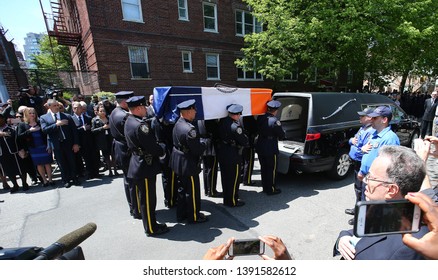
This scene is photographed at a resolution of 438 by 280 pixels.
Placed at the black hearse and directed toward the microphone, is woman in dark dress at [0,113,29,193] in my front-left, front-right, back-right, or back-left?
front-right

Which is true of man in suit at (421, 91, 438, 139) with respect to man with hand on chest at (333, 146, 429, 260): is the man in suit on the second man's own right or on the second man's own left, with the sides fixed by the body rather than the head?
on the second man's own right

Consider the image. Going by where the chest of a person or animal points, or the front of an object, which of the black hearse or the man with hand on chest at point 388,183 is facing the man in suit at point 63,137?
the man with hand on chest

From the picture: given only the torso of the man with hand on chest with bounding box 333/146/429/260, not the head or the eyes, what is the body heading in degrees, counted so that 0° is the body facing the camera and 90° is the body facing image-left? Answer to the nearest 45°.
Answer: approximately 90°

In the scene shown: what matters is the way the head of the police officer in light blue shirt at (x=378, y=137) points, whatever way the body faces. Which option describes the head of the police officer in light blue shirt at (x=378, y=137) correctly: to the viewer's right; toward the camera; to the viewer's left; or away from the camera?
to the viewer's left

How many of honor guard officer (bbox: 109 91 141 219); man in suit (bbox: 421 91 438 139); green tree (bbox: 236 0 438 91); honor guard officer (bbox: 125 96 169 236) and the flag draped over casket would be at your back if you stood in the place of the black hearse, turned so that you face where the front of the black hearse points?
3

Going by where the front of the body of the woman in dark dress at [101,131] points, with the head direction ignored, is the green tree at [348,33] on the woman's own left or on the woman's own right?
on the woman's own left

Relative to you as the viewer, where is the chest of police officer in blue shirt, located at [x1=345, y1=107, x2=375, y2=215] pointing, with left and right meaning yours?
facing to the left of the viewer

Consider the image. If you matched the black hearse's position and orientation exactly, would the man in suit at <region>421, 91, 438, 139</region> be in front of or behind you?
in front

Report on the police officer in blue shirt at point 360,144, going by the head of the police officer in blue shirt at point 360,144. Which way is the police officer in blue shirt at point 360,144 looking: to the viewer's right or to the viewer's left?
to the viewer's left

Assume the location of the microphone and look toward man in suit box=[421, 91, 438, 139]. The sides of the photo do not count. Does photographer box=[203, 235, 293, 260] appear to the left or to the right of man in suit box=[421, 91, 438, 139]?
right

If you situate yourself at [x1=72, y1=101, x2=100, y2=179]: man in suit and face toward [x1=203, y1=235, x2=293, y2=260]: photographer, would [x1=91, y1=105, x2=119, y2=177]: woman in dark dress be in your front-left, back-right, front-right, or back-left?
front-left

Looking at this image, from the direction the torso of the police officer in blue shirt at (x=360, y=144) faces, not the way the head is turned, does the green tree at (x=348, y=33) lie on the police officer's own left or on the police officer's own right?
on the police officer's own right

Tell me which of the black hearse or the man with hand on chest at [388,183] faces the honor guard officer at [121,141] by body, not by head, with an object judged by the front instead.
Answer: the man with hand on chest

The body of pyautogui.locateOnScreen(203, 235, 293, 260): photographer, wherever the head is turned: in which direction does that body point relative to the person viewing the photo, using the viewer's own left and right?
facing away from the viewer

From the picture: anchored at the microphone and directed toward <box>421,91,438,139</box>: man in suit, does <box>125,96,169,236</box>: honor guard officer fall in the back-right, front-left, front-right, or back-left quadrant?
front-left

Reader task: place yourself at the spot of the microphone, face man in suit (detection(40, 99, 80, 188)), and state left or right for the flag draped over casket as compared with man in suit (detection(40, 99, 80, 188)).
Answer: right

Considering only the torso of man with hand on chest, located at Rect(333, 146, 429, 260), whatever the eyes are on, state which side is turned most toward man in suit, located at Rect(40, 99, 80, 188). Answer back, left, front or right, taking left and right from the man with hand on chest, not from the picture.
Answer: front
